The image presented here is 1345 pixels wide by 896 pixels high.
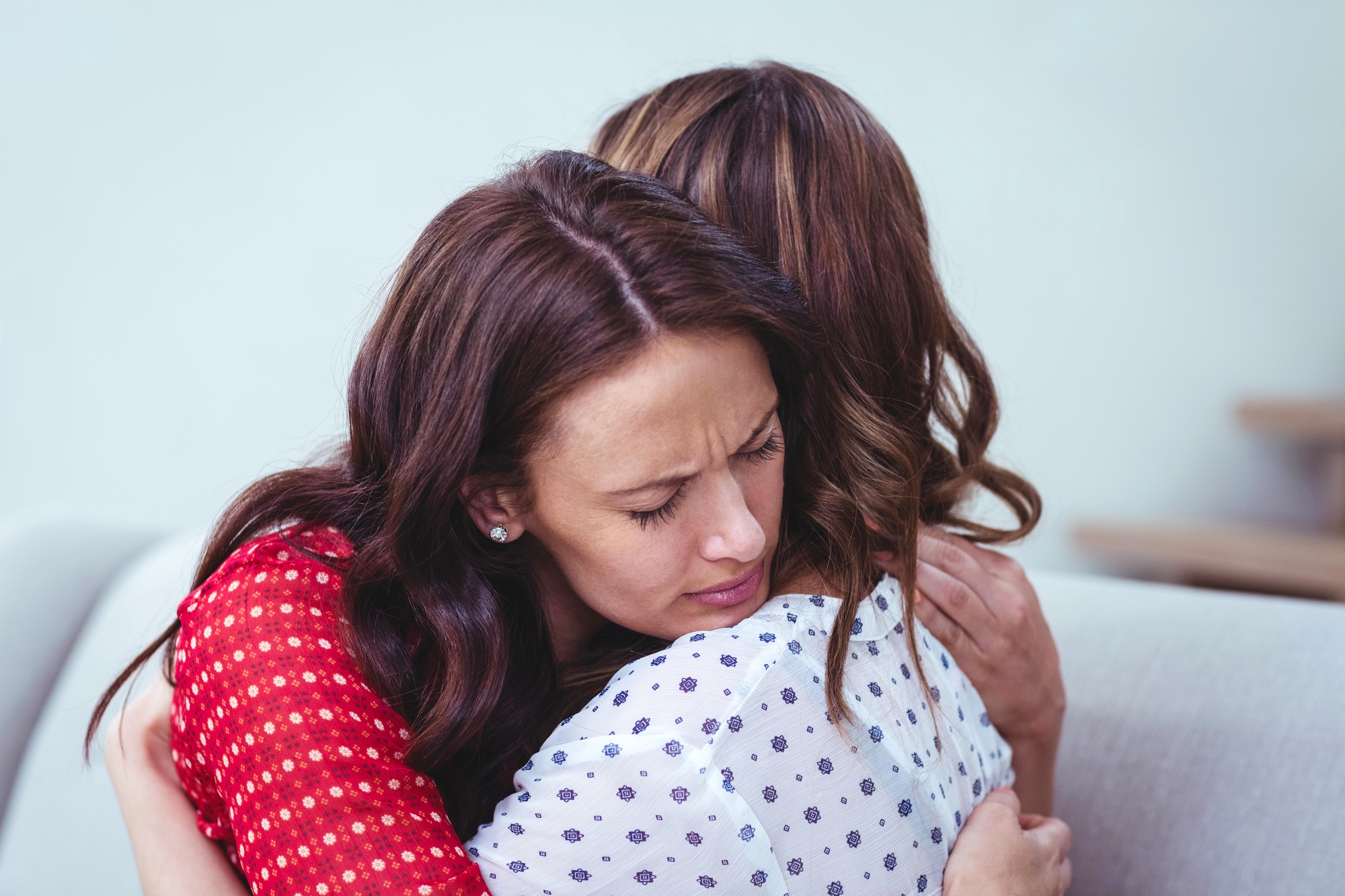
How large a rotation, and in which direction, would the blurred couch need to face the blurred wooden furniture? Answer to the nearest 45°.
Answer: approximately 135° to its left

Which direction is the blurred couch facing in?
toward the camera
